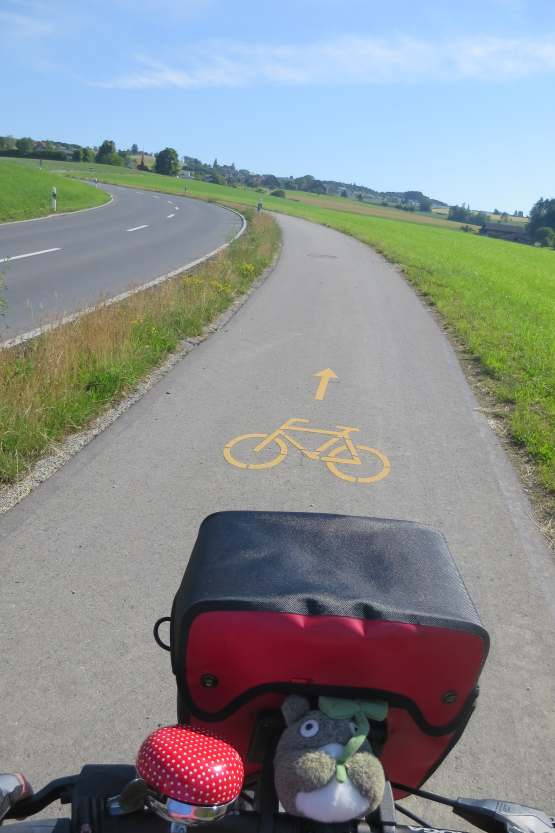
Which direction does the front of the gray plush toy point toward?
toward the camera
